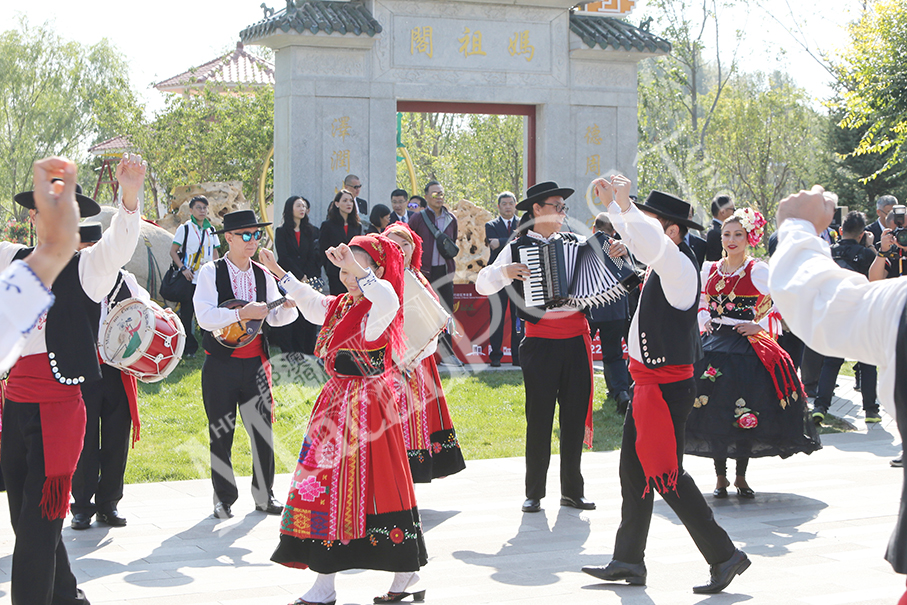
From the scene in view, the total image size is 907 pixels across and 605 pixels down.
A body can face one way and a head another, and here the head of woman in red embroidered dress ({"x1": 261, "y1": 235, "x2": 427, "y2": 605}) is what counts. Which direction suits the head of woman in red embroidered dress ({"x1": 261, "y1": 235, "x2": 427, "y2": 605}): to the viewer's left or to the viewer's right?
to the viewer's left

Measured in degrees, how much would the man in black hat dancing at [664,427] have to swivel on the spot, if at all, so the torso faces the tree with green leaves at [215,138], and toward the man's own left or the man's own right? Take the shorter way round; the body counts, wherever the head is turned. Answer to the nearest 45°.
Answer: approximately 45° to the man's own right

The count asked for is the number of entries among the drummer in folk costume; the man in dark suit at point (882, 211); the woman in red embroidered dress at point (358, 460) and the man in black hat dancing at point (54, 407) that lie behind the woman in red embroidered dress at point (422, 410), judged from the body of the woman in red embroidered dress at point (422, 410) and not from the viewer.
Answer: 1

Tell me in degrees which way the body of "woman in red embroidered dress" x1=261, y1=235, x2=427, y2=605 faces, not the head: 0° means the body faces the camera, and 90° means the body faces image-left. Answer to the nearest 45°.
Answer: approximately 45°

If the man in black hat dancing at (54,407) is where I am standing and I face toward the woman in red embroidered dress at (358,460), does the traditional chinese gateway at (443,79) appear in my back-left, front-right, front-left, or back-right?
front-left

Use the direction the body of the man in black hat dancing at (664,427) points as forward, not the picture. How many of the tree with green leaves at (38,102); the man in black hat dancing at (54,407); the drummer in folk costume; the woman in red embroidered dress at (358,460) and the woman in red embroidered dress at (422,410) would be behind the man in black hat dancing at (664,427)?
0

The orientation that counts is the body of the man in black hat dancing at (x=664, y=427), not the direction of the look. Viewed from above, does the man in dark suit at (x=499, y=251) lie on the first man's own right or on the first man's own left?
on the first man's own right

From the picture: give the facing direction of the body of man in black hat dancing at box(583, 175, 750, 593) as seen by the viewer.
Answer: to the viewer's left

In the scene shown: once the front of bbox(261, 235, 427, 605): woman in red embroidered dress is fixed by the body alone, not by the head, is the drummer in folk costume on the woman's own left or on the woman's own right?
on the woman's own right

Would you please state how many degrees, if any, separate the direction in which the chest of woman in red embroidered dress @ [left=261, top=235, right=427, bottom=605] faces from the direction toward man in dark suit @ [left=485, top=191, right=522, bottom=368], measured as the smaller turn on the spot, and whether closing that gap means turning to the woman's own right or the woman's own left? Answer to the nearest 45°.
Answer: approximately 135° to the woman's own right

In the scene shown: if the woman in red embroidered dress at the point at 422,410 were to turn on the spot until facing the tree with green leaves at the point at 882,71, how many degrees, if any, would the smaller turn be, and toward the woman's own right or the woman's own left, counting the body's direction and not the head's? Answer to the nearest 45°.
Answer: approximately 180°

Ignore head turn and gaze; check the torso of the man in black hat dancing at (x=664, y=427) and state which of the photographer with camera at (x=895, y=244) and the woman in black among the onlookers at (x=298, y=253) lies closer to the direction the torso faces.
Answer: the woman in black among the onlookers

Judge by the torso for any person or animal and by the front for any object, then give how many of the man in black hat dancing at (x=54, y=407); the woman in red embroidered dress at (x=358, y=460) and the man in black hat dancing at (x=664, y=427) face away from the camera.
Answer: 0

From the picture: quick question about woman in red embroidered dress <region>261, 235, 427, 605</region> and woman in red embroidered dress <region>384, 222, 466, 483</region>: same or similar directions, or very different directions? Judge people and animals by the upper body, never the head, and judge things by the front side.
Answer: same or similar directions

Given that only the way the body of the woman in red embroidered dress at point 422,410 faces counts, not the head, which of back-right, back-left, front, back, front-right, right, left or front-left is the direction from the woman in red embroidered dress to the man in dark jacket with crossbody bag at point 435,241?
back-right
